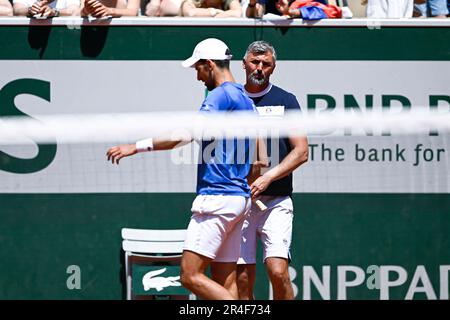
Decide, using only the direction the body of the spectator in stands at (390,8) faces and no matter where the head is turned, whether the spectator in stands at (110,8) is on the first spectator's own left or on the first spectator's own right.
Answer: on the first spectator's own right

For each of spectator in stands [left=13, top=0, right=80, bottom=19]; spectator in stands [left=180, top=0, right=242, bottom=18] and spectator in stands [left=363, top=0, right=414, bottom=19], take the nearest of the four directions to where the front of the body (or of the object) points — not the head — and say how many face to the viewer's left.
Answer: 0

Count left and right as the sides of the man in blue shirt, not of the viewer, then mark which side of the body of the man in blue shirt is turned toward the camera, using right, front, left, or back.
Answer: left

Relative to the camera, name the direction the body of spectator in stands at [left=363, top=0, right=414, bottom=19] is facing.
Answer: toward the camera

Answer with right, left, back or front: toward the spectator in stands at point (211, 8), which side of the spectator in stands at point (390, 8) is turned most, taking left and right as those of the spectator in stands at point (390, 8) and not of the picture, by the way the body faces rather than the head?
right

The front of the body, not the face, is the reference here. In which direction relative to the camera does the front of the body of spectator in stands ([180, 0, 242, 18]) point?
toward the camera

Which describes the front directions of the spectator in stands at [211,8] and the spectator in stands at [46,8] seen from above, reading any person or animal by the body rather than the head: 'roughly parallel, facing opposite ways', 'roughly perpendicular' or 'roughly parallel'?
roughly parallel

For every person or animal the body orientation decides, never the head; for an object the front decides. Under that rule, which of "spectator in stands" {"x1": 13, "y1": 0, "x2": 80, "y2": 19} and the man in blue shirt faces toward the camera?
the spectator in stands

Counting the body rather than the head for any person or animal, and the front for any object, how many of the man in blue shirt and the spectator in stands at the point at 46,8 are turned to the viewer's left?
1

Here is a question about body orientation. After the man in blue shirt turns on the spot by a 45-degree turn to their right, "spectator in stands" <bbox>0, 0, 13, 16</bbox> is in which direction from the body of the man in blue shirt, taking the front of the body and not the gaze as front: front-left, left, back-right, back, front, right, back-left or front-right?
front

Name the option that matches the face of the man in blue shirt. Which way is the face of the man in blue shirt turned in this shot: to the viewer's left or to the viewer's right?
to the viewer's left

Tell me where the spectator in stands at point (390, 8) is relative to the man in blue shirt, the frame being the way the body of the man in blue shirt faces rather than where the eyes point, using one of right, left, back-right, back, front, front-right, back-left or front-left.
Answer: back-right

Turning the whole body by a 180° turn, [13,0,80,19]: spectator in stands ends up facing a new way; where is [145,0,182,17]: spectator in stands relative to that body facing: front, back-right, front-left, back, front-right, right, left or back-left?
right
